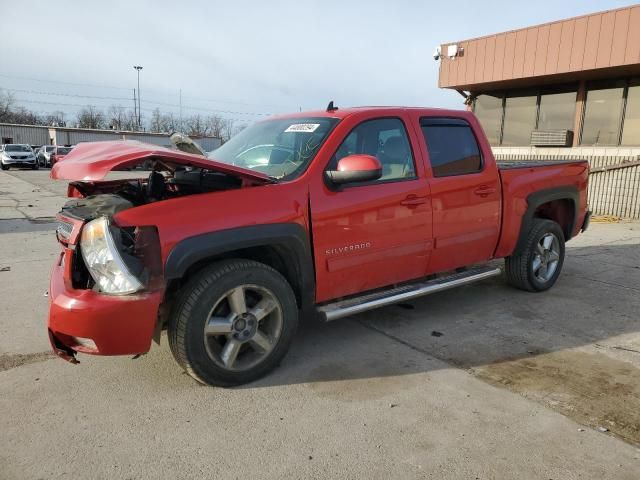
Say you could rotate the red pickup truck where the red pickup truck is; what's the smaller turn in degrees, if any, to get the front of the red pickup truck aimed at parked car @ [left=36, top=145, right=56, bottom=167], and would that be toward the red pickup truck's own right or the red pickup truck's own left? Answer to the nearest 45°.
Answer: approximately 90° to the red pickup truck's own right

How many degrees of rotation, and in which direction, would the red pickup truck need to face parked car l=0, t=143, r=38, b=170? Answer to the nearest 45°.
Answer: approximately 90° to its right

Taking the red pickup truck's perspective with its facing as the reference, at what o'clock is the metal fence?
The metal fence is roughly at 6 o'clock from the red pickup truck.

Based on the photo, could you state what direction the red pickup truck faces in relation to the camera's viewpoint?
facing the viewer and to the left of the viewer
